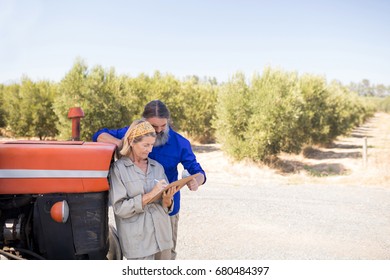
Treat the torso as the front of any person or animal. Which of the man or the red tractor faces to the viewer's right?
the red tractor

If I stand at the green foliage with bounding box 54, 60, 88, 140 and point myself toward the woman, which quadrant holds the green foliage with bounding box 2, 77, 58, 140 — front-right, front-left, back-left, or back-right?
back-right

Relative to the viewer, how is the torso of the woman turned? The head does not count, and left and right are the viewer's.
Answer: facing the viewer and to the right of the viewer

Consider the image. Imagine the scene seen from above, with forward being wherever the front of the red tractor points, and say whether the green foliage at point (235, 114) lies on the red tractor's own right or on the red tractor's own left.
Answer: on the red tractor's own left

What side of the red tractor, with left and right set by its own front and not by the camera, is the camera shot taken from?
right

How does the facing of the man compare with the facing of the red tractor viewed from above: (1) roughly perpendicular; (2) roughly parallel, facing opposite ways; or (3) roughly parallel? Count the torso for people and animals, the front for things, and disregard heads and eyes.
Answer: roughly perpendicular

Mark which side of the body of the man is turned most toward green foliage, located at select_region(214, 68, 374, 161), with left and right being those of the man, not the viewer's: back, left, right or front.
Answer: back

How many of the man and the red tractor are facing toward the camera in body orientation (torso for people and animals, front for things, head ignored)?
1

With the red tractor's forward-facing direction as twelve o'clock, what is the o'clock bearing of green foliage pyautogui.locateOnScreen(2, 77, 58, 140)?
The green foliage is roughly at 9 o'clock from the red tractor.

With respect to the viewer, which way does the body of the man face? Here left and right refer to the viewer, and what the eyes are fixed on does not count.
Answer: facing the viewer

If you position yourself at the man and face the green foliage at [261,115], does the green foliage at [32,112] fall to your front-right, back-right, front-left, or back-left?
front-left

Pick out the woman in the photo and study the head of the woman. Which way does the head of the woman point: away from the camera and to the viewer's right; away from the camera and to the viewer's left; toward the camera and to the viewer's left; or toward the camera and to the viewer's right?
toward the camera and to the viewer's right

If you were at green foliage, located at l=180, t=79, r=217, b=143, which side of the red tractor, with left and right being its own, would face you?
left

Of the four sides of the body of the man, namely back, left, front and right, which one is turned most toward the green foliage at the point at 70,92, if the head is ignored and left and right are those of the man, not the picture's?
back
